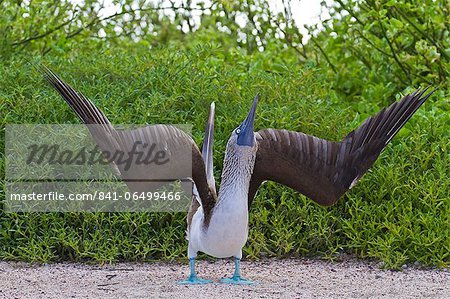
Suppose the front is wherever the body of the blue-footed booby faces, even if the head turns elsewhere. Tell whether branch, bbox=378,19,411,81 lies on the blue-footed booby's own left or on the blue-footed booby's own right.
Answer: on the blue-footed booby's own left

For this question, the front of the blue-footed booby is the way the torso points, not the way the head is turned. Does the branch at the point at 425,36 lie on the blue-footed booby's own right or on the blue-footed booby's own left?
on the blue-footed booby's own left

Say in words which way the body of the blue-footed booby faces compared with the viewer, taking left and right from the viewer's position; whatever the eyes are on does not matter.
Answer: facing the viewer and to the right of the viewer
